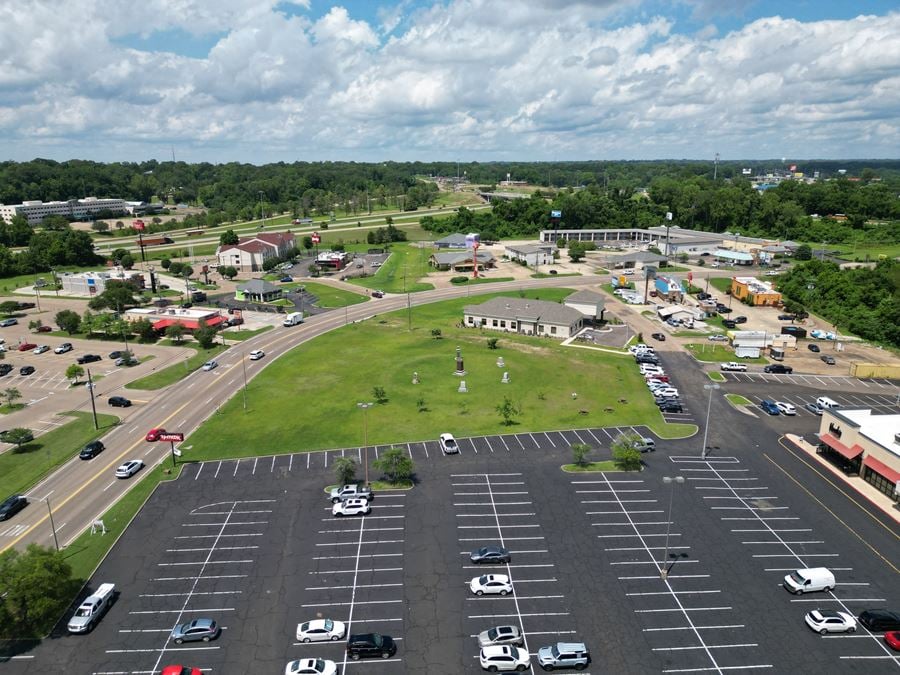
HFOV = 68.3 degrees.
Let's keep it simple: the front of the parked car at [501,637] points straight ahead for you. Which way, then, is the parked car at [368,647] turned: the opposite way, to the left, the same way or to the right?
the opposite way

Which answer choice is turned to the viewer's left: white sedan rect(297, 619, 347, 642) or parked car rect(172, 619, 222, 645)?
the parked car

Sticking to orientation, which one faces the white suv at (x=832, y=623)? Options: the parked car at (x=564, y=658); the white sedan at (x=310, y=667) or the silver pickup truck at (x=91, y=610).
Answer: the white sedan at (x=310, y=667)

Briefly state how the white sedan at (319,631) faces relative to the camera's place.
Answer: facing to the right of the viewer

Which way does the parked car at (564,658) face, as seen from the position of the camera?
facing to the left of the viewer

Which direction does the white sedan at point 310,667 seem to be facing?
to the viewer's right

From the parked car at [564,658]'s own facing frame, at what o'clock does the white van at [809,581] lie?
The white van is roughly at 5 o'clock from the parked car.

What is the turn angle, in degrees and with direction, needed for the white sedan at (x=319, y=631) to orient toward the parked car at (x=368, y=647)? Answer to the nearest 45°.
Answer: approximately 45° to its right

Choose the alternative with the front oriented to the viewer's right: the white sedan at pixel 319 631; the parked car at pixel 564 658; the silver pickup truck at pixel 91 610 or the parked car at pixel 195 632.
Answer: the white sedan

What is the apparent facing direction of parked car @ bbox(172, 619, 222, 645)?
to the viewer's left
